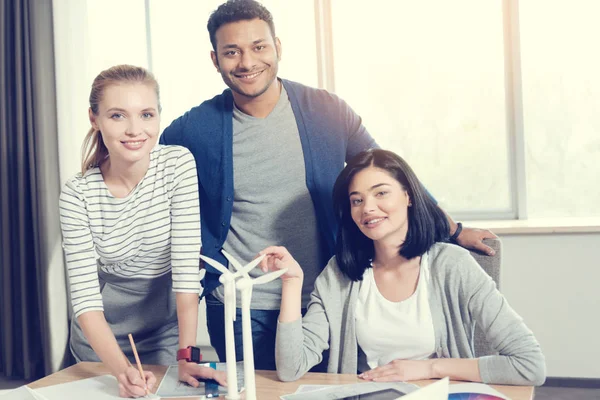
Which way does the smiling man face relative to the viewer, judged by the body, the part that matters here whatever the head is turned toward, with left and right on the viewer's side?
facing the viewer

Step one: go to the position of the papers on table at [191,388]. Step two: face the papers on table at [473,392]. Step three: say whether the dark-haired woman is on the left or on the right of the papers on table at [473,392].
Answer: left

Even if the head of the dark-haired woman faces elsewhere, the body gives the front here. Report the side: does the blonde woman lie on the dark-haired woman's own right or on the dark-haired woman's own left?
on the dark-haired woman's own right

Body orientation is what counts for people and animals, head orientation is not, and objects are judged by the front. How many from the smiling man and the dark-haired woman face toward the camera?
2

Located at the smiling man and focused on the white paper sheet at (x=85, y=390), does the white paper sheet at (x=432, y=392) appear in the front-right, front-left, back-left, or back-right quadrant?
front-left

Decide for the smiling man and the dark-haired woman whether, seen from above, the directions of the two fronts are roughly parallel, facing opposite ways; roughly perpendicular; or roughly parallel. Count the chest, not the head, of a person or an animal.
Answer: roughly parallel

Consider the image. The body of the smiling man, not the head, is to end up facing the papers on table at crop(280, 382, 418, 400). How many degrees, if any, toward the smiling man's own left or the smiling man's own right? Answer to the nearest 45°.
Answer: approximately 45° to the smiling man's own left

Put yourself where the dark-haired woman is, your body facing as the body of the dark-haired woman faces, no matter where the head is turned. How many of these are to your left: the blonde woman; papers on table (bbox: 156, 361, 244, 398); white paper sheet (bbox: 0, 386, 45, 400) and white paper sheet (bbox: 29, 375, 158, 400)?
0

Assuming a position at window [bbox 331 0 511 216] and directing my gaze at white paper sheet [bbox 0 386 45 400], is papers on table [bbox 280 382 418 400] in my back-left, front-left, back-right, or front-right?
front-left

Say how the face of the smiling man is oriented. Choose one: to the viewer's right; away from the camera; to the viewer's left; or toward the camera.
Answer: toward the camera

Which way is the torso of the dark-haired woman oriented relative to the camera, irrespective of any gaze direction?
toward the camera

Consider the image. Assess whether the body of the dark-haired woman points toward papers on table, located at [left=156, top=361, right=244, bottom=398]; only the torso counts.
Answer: no
